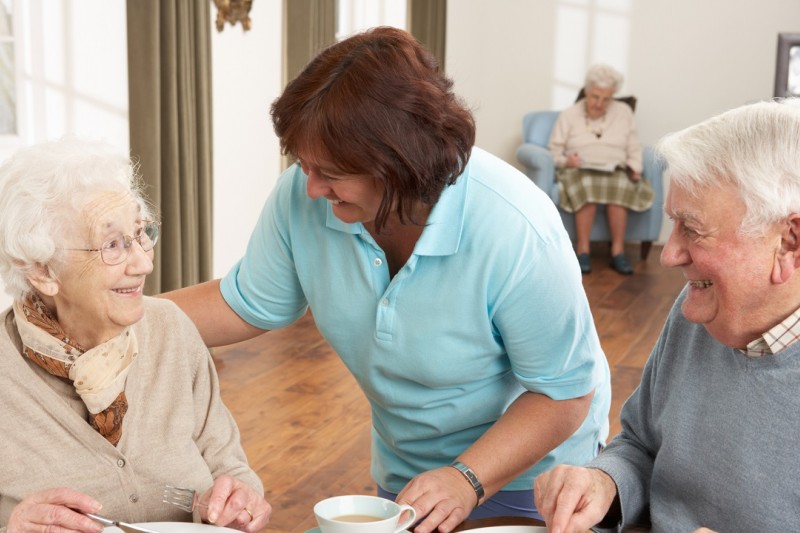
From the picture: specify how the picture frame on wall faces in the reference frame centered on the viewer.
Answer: facing the viewer

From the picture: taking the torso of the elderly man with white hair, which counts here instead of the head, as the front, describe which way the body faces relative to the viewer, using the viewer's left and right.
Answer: facing the viewer and to the left of the viewer

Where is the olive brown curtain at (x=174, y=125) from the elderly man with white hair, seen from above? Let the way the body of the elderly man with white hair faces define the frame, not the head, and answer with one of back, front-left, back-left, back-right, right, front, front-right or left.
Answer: right

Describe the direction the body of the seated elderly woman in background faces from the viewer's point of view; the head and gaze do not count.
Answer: toward the camera

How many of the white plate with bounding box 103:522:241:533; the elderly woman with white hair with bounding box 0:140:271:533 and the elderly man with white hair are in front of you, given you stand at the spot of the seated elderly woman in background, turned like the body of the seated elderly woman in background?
3

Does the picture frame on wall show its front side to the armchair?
no

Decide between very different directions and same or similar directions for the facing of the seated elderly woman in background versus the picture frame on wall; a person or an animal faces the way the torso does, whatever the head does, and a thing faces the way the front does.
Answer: same or similar directions

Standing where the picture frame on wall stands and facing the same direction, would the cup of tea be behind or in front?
in front

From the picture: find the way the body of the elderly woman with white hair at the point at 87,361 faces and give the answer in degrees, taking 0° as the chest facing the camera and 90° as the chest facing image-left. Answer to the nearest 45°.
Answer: approximately 315°

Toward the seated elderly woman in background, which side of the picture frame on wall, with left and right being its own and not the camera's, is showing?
right

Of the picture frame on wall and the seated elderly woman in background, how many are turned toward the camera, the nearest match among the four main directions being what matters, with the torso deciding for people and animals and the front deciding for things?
2

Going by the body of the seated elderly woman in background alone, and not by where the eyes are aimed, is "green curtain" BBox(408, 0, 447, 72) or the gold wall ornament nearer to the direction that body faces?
the gold wall ornament

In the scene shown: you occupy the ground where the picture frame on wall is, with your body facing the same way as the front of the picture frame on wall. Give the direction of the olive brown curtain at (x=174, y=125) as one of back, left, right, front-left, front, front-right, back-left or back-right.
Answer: front-right

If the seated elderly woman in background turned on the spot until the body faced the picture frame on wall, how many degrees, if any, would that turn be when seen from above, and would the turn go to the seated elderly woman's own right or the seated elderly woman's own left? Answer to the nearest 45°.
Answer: approximately 90° to the seated elderly woman's own left

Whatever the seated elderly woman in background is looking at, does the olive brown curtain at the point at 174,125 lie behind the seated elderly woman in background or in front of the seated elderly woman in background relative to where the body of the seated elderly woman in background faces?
in front

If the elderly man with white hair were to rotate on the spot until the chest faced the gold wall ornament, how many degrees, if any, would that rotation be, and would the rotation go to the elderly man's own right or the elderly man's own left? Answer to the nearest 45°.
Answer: approximately 90° to the elderly man's own right

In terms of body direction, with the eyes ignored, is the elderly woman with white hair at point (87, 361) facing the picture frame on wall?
no

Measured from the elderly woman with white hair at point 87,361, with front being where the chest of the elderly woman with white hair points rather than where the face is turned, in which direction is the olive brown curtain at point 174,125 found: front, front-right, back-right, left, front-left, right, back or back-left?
back-left

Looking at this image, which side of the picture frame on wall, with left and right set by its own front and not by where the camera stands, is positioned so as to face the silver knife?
front

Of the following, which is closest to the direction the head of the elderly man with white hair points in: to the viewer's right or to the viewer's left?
to the viewer's left
